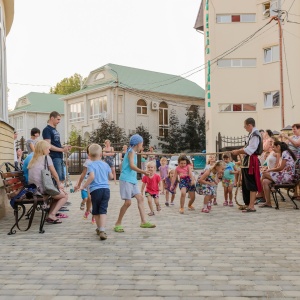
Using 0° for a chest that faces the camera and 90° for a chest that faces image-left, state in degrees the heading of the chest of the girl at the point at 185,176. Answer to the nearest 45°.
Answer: approximately 0°

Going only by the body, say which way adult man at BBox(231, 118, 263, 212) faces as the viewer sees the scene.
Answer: to the viewer's left

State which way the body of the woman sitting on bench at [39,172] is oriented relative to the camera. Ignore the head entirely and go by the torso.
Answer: to the viewer's right

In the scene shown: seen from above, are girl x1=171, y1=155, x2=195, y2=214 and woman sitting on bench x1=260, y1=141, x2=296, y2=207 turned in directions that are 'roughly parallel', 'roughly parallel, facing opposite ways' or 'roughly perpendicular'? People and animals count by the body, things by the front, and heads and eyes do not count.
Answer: roughly perpendicular

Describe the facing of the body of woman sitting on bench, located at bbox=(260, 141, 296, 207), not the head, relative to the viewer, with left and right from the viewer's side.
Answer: facing to the left of the viewer

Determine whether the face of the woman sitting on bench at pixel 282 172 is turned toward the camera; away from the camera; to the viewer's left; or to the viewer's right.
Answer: to the viewer's left

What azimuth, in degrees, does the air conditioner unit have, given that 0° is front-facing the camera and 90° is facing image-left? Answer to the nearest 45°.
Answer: approximately 0°

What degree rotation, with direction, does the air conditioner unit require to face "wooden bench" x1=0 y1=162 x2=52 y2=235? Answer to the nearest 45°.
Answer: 0° — it already faces it

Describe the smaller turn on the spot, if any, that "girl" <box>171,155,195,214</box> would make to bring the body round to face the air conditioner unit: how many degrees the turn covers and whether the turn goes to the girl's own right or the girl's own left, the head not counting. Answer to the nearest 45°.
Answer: approximately 180°

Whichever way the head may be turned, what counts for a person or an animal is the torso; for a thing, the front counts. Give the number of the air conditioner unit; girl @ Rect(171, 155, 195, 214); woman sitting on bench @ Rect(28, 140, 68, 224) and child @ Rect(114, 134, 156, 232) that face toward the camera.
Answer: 2

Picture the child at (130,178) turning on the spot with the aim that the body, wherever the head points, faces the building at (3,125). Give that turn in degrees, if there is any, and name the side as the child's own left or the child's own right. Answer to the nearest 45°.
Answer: approximately 135° to the child's own left

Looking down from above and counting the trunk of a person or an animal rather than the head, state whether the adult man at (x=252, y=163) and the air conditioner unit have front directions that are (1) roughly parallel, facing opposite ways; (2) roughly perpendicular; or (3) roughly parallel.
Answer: roughly perpendicular
